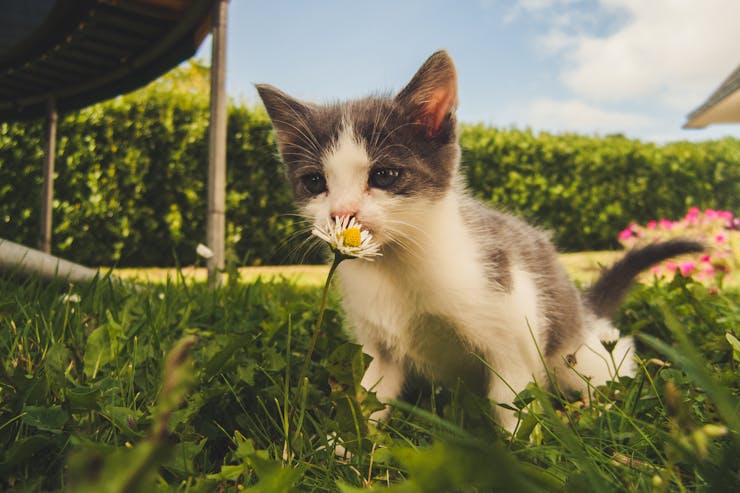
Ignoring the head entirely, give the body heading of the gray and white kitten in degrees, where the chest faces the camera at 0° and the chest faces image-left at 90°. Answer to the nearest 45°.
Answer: approximately 45°

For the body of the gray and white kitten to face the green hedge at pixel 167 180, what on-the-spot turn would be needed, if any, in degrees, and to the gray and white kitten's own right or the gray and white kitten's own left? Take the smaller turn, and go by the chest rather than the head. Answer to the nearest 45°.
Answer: approximately 90° to the gray and white kitten's own right

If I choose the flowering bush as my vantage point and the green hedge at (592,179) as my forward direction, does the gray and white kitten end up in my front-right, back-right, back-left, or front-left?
back-left

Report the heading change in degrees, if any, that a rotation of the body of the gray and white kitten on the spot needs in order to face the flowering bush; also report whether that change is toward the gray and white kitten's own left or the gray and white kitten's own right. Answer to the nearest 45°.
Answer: approximately 180°

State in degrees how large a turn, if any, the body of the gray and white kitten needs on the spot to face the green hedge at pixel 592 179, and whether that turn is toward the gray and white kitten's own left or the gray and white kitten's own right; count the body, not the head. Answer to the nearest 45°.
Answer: approximately 135° to the gray and white kitten's own right
